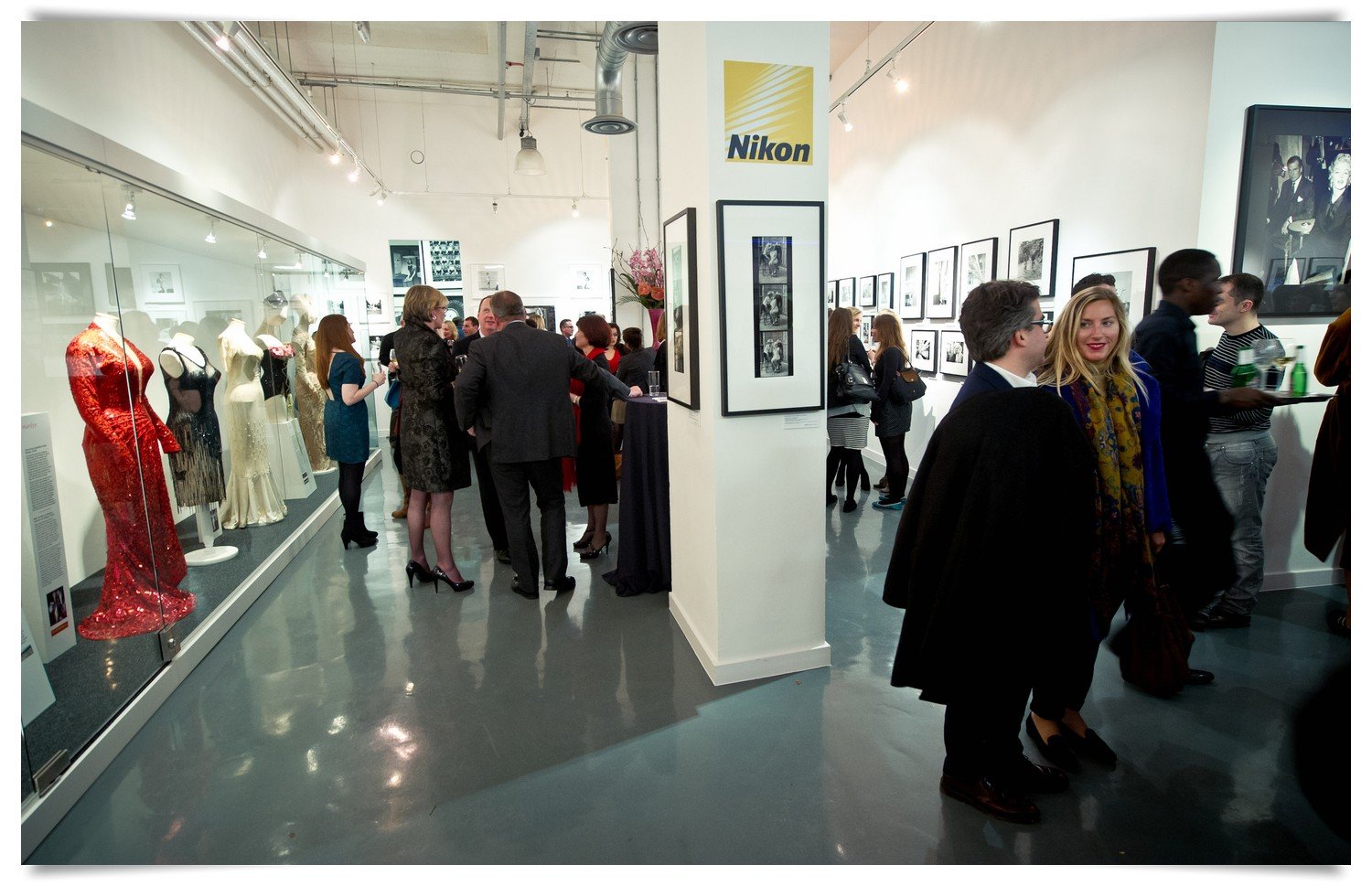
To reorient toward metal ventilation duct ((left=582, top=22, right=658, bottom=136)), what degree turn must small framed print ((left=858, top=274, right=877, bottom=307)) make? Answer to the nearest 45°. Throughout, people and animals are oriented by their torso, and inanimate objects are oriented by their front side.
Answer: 0° — it already faces it

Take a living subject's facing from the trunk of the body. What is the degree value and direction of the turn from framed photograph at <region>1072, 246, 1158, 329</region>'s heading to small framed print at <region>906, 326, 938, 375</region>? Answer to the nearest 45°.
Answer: approximately 90° to its right

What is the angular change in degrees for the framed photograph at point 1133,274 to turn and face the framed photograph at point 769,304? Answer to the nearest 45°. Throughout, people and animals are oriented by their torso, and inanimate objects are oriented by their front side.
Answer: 0° — it already faces it

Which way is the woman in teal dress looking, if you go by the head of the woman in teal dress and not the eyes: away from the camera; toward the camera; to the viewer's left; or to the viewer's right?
to the viewer's right

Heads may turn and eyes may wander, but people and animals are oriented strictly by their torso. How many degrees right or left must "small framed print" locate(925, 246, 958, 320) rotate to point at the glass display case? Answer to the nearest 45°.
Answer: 0° — it already faces it

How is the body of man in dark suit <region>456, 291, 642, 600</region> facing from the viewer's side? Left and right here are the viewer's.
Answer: facing away from the viewer

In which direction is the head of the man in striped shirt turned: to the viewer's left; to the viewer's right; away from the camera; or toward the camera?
to the viewer's left

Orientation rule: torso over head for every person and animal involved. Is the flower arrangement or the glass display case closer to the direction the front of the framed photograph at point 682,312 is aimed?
the glass display case

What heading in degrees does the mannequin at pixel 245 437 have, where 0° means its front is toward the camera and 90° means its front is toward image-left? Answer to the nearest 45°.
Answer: approximately 315°

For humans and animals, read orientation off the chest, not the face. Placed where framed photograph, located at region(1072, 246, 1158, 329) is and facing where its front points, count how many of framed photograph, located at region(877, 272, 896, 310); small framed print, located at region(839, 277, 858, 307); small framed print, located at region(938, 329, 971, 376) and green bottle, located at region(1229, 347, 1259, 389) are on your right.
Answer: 3

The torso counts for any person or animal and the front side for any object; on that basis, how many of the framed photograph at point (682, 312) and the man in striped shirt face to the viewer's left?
2

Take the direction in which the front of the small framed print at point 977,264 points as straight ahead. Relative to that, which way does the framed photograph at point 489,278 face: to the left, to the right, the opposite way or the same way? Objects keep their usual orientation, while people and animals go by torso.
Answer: to the left
